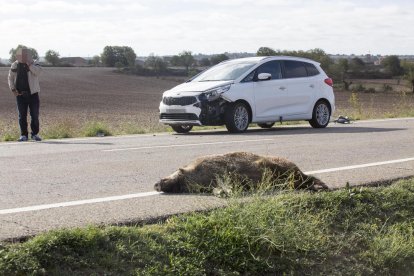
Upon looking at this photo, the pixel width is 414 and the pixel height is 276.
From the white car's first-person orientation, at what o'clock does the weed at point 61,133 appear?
The weed is roughly at 1 o'clock from the white car.

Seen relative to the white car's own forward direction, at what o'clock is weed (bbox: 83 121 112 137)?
The weed is roughly at 1 o'clock from the white car.

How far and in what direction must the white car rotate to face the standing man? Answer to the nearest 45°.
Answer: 0° — it already faces them

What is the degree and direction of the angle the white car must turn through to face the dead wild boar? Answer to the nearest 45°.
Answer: approximately 45° to its left

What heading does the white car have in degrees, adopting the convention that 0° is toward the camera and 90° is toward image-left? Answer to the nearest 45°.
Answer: approximately 45°
